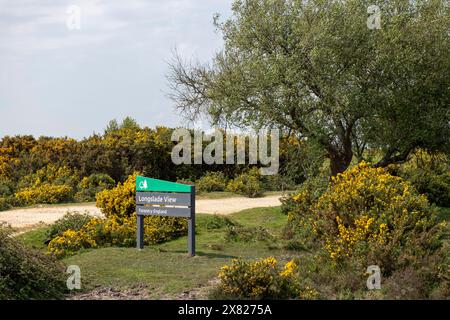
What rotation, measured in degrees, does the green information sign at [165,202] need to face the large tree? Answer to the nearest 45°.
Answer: approximately 180°

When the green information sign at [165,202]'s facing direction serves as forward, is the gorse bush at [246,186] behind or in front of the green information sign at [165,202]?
behind

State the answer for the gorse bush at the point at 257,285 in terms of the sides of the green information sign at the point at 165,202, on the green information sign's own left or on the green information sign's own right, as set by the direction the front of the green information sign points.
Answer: on the green information sign's own left

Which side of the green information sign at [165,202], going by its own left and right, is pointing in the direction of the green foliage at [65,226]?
right

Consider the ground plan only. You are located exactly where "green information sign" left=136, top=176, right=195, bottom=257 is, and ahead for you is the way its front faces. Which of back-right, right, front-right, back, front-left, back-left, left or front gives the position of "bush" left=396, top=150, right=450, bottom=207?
back

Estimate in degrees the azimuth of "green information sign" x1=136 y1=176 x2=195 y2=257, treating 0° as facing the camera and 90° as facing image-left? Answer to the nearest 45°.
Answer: approximately 45°

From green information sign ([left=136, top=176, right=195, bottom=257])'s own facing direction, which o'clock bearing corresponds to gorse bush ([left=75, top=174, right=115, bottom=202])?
The gorse bush is roughly at 4 o'clock from the green information sign.

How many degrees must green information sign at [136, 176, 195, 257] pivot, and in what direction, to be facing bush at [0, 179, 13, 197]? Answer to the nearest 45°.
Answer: approximately 90° to its right

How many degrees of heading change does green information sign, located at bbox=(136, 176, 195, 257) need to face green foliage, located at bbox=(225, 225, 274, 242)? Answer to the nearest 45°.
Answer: approximately 180°

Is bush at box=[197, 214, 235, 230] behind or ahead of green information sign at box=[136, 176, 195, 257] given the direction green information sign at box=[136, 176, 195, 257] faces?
behind

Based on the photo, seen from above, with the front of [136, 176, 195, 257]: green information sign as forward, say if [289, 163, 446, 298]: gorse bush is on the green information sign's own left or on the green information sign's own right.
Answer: on the green information sign's own left
